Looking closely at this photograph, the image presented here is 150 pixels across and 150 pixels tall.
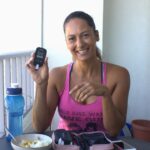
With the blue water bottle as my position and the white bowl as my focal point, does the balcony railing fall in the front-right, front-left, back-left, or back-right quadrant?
back-left

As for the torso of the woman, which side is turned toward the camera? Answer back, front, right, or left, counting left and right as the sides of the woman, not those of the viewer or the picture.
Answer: front

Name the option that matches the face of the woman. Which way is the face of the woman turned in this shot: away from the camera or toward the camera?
toward the camera

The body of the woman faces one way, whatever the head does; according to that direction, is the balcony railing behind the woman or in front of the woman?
behind

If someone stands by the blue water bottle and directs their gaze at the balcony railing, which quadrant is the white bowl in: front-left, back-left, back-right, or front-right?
back-right

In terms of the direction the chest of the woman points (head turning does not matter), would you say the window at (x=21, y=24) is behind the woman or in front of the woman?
behind
